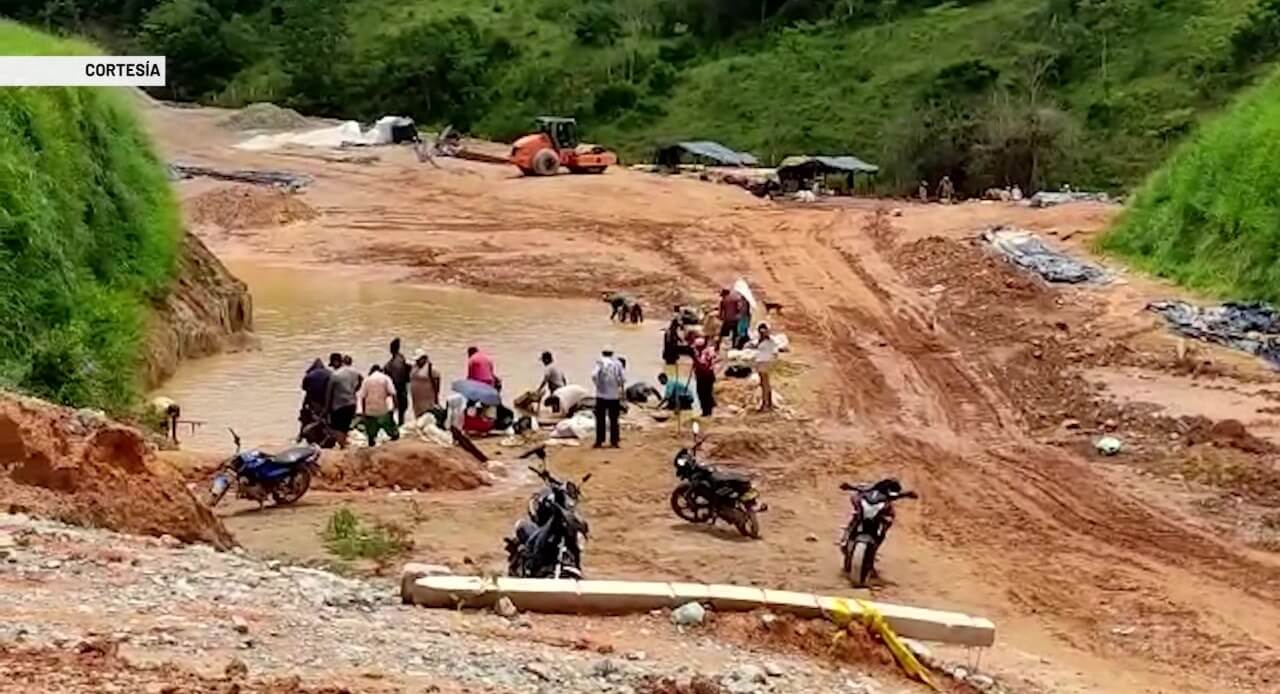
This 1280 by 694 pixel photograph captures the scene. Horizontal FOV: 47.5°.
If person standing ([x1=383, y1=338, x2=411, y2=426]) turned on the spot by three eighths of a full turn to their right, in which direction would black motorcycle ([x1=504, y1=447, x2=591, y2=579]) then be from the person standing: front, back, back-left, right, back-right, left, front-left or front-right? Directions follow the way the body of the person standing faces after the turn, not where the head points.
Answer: front-right

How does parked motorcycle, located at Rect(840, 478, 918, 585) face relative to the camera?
toward the camera

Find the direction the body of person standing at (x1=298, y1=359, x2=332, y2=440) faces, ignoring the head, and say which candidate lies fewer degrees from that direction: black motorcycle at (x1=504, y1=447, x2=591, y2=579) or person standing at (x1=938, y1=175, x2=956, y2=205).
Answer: the person standing

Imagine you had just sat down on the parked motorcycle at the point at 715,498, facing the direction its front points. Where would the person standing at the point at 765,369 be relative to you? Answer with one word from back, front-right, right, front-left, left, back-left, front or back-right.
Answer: front-right

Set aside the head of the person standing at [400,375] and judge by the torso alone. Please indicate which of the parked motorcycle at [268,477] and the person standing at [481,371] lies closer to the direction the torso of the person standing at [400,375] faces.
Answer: the person standing

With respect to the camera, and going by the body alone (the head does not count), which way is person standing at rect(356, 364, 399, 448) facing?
away from the camera

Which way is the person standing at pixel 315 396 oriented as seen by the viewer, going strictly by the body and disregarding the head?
away from the camera

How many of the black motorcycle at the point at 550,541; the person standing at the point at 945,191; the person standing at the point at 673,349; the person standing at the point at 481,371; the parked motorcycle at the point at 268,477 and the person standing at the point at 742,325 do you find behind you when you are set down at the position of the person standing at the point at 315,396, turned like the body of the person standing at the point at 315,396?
2

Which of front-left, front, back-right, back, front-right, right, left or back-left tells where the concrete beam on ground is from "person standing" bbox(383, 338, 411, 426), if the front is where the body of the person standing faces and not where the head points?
back

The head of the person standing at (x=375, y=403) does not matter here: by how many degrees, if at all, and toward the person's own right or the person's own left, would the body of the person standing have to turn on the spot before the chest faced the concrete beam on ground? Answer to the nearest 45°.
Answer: approximately 180°

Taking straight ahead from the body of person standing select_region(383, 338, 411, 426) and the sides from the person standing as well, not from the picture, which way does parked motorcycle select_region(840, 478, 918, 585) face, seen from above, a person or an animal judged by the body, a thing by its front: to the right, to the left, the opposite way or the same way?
the opposite way

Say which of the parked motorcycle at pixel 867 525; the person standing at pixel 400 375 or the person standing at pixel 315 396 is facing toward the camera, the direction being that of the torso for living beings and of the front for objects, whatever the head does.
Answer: the parked motorcycle

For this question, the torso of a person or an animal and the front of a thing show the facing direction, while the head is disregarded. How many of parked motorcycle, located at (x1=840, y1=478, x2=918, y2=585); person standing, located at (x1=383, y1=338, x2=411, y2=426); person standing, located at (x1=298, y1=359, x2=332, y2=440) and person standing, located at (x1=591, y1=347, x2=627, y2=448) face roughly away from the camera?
3

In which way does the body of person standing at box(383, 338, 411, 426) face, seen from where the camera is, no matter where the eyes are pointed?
away from the camera
